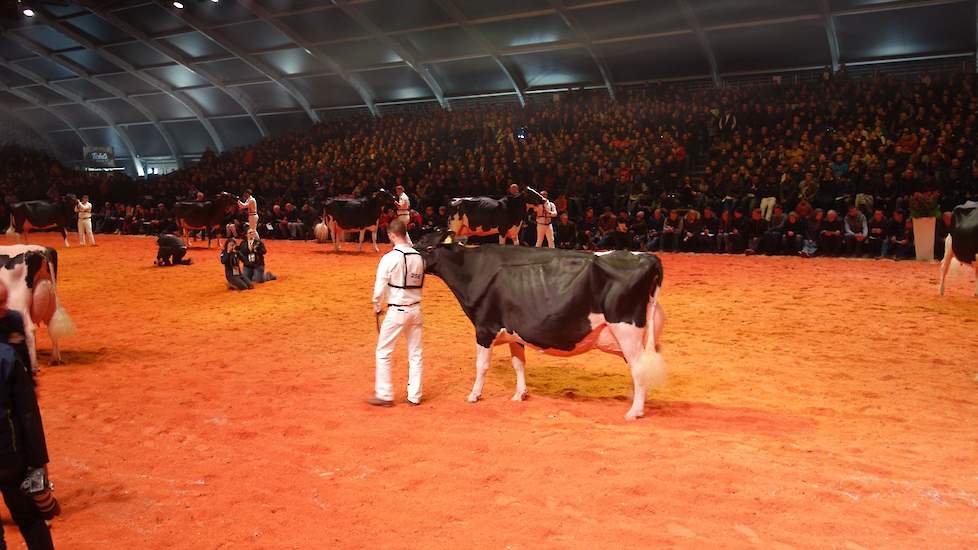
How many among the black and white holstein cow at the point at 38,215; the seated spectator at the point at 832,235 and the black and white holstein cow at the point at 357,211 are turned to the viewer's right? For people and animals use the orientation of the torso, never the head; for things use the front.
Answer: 2

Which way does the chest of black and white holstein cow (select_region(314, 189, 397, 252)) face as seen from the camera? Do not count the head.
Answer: to the viewer's right

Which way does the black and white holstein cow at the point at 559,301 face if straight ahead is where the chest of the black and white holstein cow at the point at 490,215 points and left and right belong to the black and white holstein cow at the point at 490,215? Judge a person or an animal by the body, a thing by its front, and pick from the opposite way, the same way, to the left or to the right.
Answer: the opposite way

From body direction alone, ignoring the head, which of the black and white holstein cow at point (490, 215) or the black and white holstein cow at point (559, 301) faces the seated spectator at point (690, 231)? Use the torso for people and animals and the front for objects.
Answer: the black and white holstein cow at point (490, 215)

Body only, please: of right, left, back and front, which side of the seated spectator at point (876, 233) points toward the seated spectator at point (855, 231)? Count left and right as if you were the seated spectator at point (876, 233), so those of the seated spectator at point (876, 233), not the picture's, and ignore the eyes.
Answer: right

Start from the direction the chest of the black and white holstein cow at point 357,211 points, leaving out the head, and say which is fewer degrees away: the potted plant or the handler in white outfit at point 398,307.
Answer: the potted plant

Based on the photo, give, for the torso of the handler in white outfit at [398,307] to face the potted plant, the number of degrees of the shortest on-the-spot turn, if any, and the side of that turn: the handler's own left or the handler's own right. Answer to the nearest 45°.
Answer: approximately 90° to the handler's own right

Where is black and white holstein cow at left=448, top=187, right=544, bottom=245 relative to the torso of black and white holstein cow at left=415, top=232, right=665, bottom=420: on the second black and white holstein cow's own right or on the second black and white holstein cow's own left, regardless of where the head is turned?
on the second black and white holstein cow's own right

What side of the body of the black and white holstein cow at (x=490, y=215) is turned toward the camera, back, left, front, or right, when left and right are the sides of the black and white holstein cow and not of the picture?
right

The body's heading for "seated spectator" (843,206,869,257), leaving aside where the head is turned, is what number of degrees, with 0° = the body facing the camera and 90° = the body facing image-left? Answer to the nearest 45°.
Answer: approximately 0°

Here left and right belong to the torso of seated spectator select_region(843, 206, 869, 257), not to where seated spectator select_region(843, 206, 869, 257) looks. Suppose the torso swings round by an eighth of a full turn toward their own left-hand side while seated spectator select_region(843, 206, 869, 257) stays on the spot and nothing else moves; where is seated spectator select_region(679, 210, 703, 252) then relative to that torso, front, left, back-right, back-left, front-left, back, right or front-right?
back-right

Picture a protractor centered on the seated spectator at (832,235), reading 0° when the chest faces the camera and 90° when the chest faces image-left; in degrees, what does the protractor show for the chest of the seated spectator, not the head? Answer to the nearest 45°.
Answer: approximately 0°

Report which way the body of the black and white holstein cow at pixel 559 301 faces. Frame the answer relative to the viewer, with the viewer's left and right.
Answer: facing to the left of the viewer

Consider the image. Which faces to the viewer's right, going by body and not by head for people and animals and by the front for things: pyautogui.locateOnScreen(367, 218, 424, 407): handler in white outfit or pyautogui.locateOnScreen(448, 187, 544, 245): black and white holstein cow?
the black and white holstein cow

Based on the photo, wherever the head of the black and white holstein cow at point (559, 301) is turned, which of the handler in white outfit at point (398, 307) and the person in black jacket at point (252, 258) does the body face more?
the handler in white outfit
